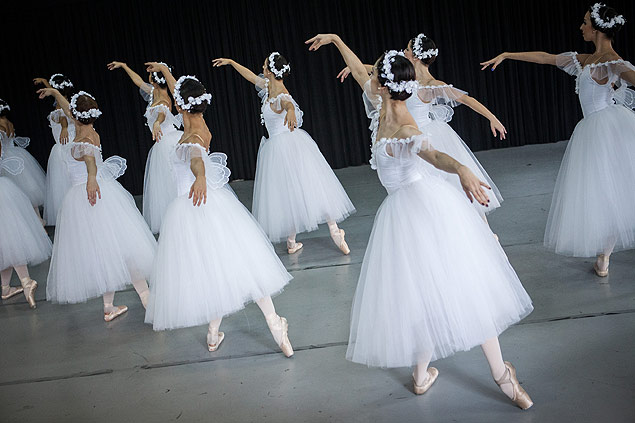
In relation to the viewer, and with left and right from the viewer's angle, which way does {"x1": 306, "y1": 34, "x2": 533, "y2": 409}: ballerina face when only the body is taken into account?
facing away from the viewer and to the left of the viewer

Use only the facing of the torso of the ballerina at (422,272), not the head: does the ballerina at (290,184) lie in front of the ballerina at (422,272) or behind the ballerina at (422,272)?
in front

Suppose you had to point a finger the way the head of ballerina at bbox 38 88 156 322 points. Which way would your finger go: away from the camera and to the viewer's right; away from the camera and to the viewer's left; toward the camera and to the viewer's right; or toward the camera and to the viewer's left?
away from the camera and to the viewer's left

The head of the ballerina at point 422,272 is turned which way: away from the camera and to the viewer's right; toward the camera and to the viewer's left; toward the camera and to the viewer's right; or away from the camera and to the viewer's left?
away from the camera and to the viewer's left

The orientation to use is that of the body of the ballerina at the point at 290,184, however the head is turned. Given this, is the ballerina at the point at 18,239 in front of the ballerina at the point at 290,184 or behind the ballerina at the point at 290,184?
in front

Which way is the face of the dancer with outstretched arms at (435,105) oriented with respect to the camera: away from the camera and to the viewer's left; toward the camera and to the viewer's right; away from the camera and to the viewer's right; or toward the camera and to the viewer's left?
away from the camera and to the viewer's left

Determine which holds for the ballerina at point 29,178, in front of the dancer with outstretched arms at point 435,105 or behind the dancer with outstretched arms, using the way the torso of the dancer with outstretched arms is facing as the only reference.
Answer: in front

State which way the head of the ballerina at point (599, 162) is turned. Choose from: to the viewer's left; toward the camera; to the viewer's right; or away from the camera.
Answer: to the viewer's left
